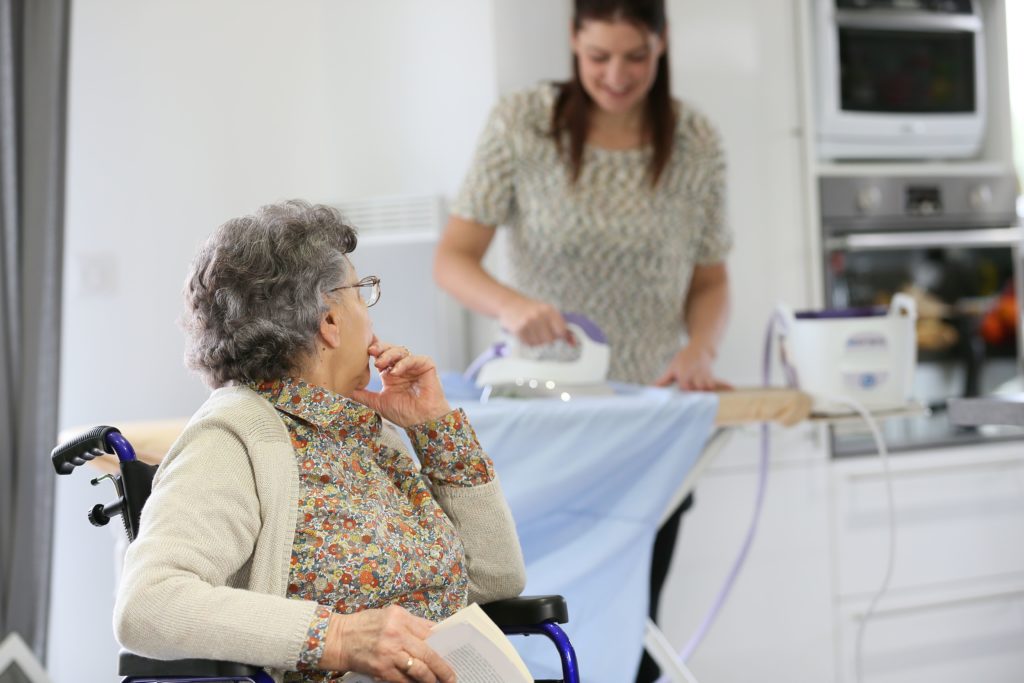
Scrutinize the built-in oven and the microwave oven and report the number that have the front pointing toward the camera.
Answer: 2

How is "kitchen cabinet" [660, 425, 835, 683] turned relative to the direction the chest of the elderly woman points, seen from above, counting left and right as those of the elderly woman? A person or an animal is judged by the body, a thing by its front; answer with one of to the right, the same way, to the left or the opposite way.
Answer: to the right

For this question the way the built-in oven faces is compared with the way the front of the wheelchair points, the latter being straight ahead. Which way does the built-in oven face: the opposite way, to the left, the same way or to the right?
to the right

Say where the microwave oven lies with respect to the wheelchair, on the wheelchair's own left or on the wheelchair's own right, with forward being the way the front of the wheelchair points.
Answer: on the wheelchair's own left

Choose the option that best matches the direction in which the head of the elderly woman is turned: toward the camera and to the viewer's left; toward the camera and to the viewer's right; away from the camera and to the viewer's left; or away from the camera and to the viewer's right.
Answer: away from the camera and to the viewer's right

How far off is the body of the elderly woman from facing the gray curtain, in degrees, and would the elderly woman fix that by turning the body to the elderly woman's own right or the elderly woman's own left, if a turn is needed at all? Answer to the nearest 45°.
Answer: approximately 180°

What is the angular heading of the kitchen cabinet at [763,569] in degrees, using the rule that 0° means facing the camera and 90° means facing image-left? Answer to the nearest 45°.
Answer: approximately 0°

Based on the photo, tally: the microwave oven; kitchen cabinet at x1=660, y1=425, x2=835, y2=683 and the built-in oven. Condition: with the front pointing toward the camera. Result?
3

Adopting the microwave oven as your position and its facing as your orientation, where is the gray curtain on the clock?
The gray curtain is roughly at 2 o'clock from the microwave oven.
